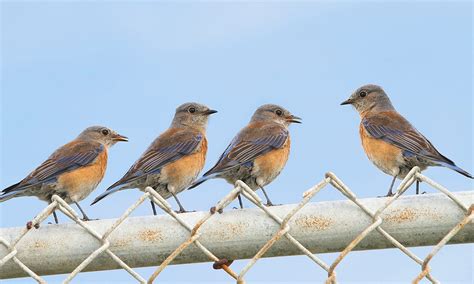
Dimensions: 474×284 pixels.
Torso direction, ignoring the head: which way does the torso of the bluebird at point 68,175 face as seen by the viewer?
to the viewer's right

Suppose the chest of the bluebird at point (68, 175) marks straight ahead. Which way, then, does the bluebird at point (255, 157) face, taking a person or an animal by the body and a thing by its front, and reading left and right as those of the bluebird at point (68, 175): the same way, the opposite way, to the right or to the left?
the same way

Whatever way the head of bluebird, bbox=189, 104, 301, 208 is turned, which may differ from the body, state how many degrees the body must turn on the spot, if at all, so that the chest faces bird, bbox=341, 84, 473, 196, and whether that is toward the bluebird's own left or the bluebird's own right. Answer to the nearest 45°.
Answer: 0° — it already faces it

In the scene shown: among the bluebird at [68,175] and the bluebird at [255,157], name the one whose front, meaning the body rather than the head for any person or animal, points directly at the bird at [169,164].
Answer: the bluebird at [68,175]

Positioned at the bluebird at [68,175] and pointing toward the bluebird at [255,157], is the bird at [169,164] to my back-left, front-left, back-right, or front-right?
front-left

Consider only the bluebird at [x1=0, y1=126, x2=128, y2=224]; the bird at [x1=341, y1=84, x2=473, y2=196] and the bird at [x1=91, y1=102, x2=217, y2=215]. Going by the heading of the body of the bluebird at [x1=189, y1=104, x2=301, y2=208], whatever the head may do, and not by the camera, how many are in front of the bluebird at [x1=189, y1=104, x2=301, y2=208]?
1

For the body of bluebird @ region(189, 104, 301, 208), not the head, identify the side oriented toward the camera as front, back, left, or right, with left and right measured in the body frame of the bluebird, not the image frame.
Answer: right

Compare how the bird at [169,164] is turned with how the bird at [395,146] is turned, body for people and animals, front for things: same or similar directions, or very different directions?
very different directions

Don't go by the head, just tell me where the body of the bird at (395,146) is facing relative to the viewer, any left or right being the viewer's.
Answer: facing to the left of the viewer

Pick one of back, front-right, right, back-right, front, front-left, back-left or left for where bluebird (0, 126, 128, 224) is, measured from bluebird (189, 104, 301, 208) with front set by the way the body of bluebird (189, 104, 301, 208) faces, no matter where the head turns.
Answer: back

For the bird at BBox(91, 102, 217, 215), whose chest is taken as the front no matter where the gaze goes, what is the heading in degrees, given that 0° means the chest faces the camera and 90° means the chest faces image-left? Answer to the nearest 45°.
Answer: approximately 270°

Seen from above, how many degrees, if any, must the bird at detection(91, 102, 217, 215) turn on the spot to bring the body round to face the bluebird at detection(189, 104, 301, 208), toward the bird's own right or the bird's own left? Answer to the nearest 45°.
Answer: approximately 45° to the bird's own right

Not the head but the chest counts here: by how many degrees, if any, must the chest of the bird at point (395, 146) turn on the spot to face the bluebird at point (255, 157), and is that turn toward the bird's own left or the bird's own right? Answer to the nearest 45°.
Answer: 0° — it already faces it
